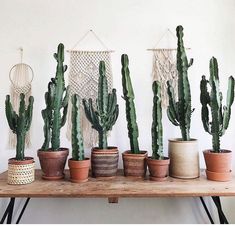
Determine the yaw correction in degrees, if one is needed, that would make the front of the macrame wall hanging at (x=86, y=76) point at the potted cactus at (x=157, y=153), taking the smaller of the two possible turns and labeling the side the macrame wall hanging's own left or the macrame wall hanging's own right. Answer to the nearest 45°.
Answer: approximately 45° to the macrame wall hanging's own left

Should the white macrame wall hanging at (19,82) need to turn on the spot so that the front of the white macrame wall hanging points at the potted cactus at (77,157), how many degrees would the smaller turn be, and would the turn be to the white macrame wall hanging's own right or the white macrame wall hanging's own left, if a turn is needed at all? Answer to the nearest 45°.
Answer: approximately 45° to the white macrame wall hanging's own left

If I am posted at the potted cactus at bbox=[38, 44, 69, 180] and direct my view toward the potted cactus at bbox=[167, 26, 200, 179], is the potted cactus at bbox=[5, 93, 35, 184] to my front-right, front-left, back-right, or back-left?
back-right

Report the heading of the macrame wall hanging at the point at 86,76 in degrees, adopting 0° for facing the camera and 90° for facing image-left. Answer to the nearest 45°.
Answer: approximately 0°

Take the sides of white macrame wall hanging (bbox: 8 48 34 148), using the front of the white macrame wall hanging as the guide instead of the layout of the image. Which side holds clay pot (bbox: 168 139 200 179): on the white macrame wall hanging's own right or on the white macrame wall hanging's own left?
on the white macrame wall hanging's own left

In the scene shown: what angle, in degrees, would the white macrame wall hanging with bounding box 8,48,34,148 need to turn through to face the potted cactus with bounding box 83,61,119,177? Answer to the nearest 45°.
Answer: approximately 45° to its left

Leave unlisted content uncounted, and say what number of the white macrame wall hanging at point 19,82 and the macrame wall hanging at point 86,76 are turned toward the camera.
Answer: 2
